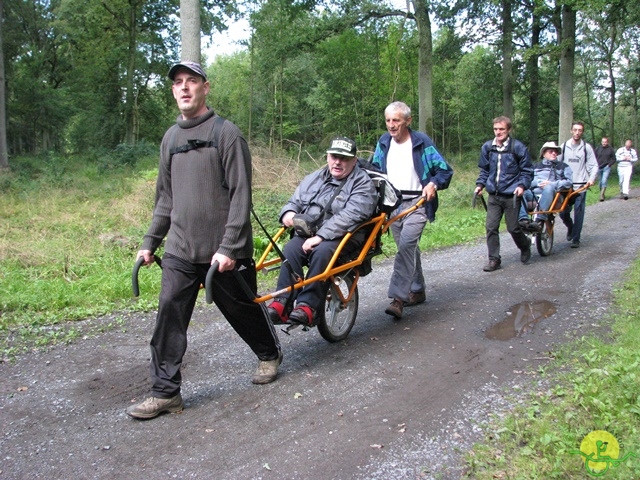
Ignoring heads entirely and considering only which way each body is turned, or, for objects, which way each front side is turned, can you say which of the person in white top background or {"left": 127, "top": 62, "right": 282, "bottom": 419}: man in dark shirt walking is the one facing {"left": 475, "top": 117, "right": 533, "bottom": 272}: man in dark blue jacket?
the person in white top background

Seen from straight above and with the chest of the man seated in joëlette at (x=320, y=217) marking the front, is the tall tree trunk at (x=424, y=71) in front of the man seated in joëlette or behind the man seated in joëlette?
behind

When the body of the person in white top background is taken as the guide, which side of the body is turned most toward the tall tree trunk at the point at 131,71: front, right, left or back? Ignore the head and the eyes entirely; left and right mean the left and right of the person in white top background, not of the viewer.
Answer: right

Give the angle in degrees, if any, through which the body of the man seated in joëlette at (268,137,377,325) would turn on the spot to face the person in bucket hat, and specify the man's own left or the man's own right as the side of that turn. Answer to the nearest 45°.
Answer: approximately 180°

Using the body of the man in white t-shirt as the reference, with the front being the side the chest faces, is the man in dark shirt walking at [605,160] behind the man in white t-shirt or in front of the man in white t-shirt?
behind

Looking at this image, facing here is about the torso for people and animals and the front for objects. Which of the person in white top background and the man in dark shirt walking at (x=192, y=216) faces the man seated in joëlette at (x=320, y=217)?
the person in white top background
